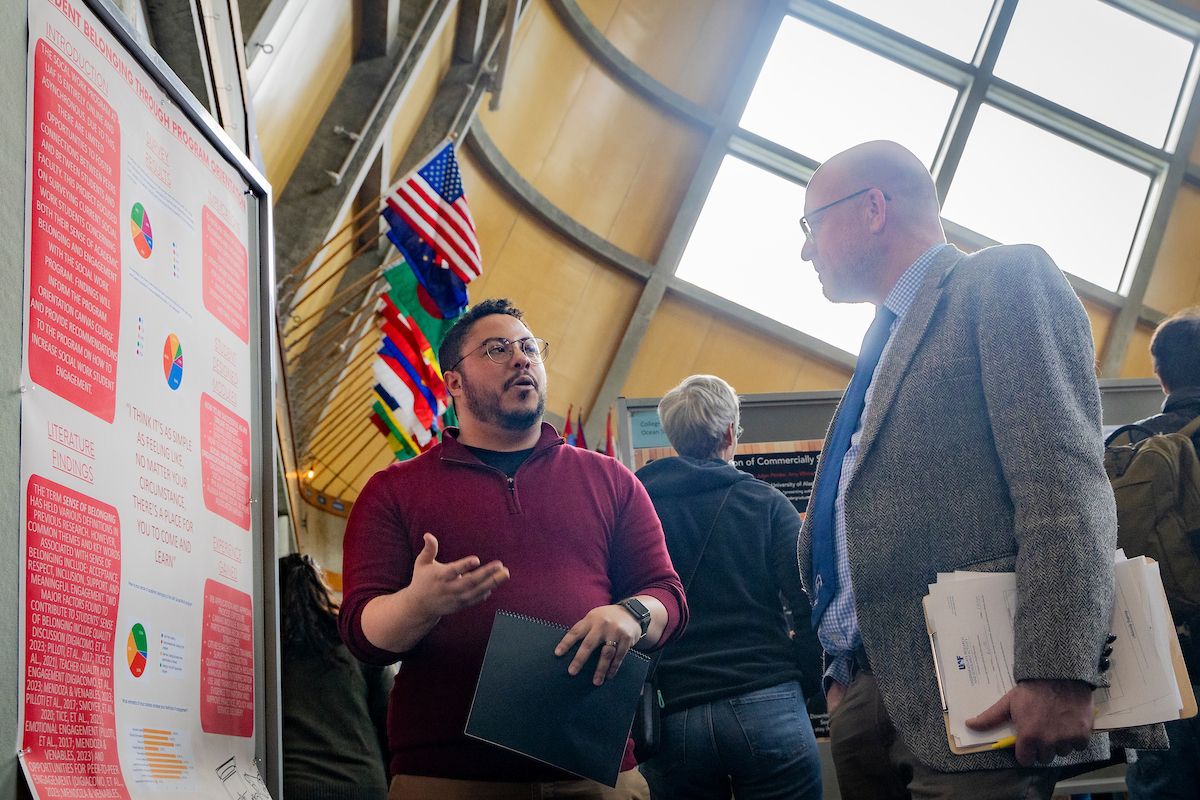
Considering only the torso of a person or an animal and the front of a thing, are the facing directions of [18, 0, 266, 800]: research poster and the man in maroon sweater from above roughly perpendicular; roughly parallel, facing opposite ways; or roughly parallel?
roughly perpendicular

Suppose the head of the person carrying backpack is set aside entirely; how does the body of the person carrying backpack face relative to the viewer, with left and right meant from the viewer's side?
facing away from the viewer and to the right of the viewer

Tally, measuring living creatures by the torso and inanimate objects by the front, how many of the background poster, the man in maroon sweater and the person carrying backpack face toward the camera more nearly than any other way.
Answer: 2

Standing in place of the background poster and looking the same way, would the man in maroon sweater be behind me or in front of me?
in front

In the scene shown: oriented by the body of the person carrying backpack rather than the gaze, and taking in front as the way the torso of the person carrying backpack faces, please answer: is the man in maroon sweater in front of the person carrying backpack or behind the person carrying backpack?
behind

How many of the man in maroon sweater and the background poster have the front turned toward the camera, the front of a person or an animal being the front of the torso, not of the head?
2

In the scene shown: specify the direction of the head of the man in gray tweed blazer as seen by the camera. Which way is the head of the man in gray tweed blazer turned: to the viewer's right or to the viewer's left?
to the viewer's left

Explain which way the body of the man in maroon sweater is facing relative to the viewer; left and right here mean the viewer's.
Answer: facing the viewer

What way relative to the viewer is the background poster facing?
toward the camera

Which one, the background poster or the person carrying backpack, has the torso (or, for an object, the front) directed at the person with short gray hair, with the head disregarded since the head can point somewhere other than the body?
the background poster

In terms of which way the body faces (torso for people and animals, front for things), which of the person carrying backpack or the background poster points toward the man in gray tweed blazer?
the background poster
